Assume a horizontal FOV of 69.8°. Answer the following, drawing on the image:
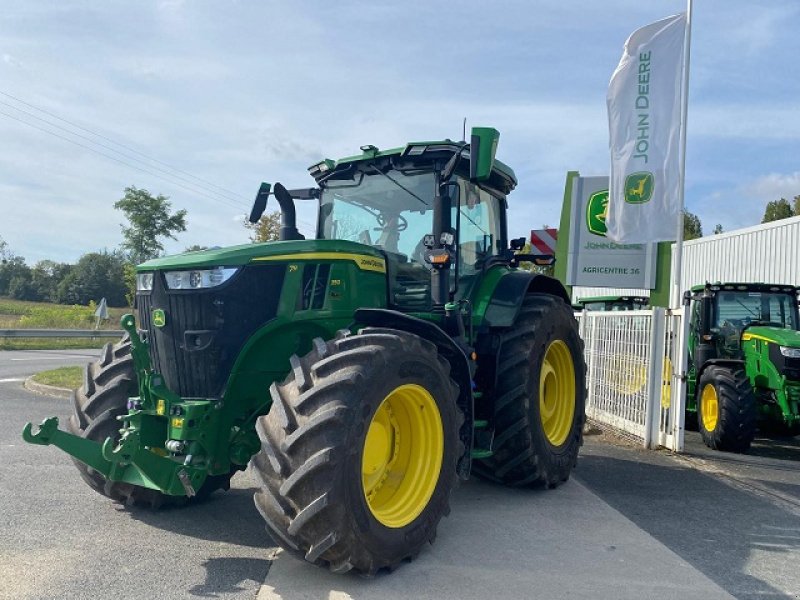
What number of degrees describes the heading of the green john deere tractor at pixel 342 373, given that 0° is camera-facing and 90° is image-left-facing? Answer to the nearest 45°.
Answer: approximately 45°

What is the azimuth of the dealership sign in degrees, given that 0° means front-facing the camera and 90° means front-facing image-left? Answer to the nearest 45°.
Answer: approximately 0°

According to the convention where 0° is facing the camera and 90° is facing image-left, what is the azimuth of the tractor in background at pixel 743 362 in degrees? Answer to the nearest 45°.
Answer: approximately 315°

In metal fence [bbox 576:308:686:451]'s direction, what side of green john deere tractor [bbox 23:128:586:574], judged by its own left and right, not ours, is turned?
back

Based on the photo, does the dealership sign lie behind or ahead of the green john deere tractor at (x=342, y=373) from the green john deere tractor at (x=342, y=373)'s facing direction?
behind

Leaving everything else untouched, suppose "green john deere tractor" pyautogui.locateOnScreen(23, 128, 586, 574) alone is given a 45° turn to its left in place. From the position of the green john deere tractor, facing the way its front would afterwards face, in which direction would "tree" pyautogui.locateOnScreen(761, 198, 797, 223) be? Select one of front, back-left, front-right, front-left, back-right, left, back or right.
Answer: back-left

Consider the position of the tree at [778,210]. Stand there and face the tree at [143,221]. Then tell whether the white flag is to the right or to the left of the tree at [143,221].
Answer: left

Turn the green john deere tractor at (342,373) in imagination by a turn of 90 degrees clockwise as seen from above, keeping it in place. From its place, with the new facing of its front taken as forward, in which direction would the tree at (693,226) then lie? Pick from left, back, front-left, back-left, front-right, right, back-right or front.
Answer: right

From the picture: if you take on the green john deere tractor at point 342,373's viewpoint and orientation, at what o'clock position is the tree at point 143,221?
The tree is roughly at 4 o'clock from the green john deere tractor.

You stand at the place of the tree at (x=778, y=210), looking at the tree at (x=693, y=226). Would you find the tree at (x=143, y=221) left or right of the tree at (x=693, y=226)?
left
